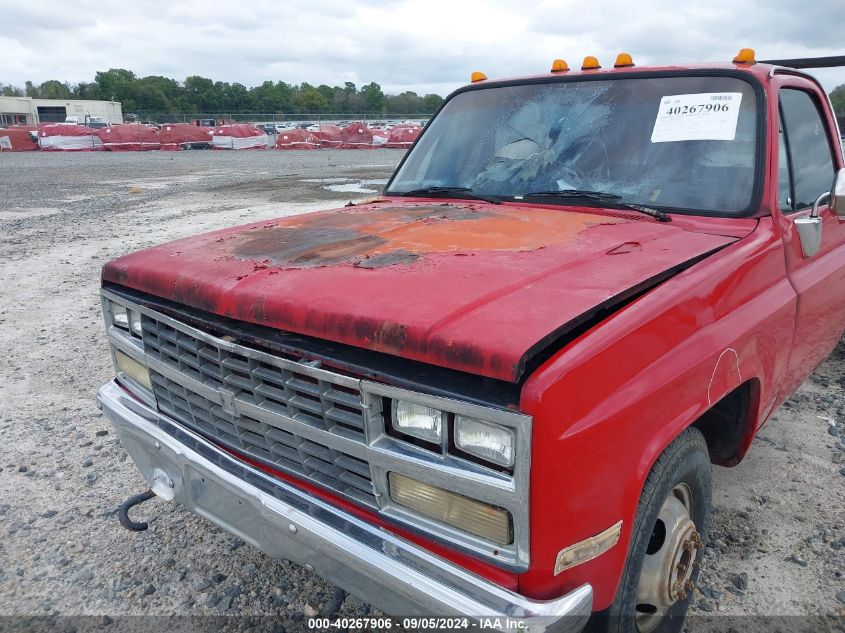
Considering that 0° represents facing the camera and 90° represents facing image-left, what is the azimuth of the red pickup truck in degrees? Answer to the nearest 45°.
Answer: approximately 45°

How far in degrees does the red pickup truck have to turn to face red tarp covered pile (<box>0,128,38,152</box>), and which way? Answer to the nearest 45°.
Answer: approximately 90° to its right

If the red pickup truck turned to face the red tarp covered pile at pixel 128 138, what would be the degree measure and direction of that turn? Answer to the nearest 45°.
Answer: approximately 90° to its right

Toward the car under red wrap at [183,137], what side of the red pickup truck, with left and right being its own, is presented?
right

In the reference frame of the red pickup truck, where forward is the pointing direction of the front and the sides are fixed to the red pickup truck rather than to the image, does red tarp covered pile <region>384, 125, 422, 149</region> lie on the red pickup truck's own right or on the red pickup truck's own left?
on the red pickup truck's own right

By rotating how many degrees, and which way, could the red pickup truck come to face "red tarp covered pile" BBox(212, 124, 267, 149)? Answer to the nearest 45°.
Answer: approximately 135° to its right

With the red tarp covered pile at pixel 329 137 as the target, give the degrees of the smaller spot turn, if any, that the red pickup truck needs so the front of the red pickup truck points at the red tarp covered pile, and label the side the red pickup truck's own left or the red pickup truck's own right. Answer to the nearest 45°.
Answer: approximately 135° to the red pickup truck's own right

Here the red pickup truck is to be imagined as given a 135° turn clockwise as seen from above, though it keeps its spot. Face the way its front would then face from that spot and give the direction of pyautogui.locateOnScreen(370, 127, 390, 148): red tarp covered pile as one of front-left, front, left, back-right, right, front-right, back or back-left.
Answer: front

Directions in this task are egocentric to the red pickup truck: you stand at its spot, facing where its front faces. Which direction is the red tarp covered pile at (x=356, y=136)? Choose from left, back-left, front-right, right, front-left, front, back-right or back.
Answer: back-right

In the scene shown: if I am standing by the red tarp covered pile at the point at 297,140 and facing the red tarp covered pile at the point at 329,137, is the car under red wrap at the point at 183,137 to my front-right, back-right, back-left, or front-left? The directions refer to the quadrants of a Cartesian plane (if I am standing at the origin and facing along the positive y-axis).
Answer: back-left

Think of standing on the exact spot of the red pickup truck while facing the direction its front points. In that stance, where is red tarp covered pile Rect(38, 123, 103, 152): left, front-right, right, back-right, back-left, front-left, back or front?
right
